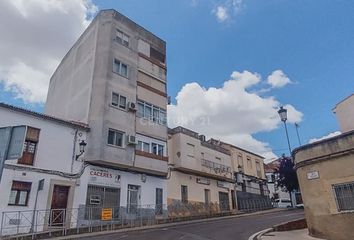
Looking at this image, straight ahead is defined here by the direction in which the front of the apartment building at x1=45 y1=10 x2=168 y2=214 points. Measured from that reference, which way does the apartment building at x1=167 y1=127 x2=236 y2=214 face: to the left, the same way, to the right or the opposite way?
the same way

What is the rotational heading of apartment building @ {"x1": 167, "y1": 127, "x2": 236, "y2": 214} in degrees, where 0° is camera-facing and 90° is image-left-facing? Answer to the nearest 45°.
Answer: approximately 315°

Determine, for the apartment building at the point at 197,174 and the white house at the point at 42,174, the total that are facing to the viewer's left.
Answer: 0

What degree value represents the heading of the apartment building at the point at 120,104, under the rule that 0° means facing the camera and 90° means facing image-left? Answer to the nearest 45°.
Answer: approximately 315°

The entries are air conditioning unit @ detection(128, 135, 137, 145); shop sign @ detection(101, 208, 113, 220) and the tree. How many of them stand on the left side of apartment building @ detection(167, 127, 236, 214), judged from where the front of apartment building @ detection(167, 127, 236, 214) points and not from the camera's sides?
1

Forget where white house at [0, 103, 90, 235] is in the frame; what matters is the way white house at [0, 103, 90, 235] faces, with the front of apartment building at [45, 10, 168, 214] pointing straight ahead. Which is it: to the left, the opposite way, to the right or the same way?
the same way

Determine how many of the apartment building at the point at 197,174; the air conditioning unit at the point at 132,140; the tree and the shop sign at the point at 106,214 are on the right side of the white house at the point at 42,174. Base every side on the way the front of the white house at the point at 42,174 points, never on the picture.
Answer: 0

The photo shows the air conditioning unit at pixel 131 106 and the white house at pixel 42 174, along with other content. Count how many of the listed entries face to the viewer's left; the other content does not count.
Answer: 0

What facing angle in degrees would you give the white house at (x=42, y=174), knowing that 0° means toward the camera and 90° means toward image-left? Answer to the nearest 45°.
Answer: approximately 315°

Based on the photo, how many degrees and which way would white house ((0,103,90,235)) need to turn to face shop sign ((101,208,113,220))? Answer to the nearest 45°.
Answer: approximately 45° to its left

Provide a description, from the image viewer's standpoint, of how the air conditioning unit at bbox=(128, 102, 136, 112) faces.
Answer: facing the viewer and to the right of the viewer

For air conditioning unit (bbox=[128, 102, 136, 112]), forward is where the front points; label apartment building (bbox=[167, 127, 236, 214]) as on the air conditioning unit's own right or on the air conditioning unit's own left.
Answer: on the air conditioning unit's own left

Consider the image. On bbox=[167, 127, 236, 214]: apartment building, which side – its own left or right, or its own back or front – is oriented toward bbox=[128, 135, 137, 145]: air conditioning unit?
right

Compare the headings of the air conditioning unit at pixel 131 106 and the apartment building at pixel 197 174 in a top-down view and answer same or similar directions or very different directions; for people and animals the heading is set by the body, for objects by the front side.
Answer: same or similar directions
